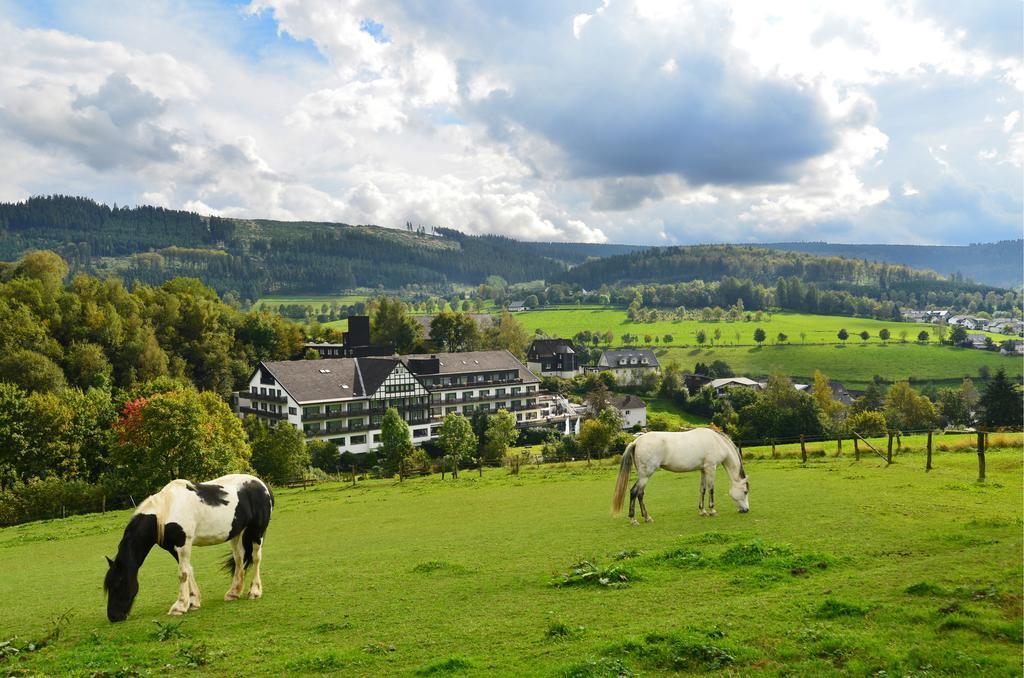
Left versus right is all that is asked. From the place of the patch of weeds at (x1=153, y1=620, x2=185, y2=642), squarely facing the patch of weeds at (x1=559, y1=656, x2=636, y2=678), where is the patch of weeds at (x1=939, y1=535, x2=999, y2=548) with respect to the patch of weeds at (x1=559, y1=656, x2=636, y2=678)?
left

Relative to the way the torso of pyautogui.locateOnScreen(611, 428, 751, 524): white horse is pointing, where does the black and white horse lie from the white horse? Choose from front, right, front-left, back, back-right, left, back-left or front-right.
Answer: back-right

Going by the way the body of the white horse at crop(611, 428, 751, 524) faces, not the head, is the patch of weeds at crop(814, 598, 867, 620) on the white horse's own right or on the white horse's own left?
on the white horse's own right

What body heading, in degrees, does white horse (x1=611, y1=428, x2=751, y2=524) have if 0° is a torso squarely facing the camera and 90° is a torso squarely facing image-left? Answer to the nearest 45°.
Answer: approximately 270°

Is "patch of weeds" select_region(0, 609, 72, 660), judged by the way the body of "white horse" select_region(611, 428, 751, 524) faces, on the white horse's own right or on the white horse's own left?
on the white horse's own right

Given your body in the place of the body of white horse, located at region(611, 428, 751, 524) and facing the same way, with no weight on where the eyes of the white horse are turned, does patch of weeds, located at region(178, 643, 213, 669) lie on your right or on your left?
on your right

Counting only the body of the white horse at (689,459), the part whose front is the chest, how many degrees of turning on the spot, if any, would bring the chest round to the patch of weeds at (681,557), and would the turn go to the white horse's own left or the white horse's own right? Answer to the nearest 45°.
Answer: approximately 90° to the white horse's own right

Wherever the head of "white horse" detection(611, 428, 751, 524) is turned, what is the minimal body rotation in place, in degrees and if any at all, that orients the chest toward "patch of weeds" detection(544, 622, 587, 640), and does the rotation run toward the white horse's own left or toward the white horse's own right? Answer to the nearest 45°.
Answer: approximately 90° to the white horse's own right

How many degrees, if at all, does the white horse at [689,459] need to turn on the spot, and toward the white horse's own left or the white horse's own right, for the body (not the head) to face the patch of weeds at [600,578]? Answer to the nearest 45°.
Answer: approximately 90° to the white horse's own right

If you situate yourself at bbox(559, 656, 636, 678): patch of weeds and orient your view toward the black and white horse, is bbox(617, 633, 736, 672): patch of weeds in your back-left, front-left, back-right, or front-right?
back-right
